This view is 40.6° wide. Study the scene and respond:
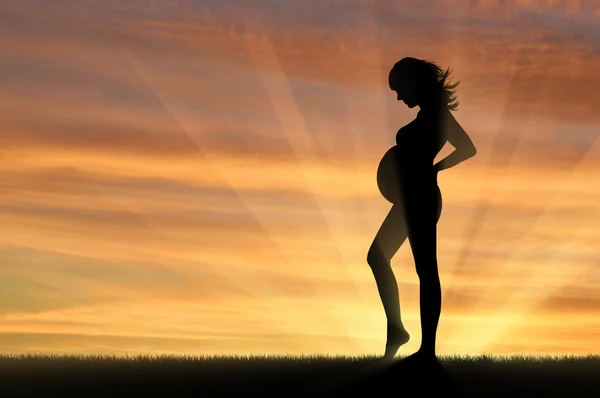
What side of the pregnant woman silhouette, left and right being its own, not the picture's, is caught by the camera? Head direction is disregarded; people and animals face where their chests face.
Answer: left
